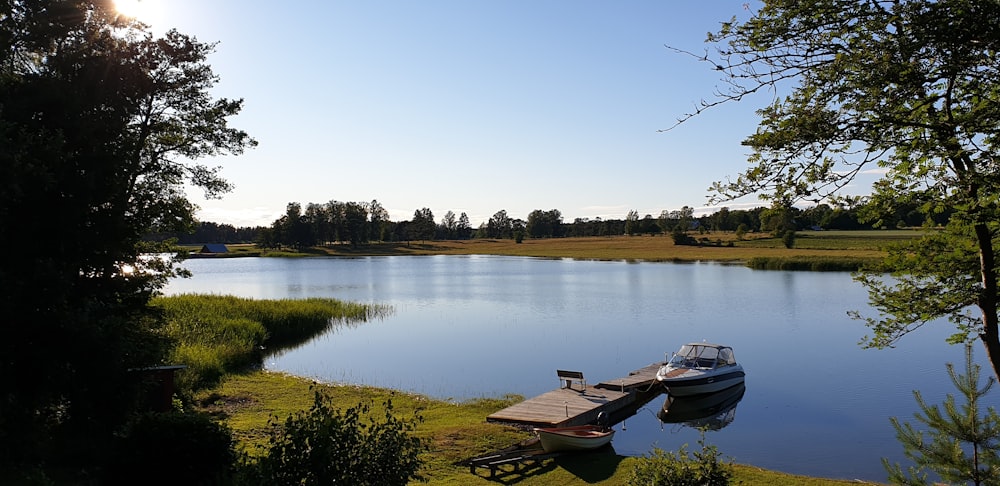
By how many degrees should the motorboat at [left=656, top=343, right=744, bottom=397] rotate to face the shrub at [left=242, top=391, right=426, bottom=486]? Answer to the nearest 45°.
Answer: approximately 45° to its left

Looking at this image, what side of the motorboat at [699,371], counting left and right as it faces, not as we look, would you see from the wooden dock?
front

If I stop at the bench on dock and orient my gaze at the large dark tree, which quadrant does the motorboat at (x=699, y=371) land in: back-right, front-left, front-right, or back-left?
back-left

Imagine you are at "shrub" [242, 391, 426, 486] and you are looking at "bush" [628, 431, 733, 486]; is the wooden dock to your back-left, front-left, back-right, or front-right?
front-left

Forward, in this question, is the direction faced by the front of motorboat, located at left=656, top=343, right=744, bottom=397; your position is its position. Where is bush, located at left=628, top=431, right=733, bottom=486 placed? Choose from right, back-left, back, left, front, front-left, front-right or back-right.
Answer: front-left

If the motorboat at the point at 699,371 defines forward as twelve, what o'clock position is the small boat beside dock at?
The small boat beside dock is roughly at 11 o'clock from the motorboat.

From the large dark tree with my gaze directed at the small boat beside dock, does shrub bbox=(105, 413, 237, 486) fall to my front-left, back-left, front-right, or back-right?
front-right

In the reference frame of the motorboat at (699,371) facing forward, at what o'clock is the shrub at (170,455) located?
The shrub is roughly at 11 o'clock from the motorboat.

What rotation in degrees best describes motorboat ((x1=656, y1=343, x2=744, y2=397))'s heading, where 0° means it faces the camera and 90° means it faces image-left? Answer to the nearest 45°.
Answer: approximately 45°

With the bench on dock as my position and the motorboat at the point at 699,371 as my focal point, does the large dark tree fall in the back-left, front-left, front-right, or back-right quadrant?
back-right

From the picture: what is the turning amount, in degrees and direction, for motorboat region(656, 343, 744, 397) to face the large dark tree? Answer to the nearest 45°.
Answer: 0° — it already faces it

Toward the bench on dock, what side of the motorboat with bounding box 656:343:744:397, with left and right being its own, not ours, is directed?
front
